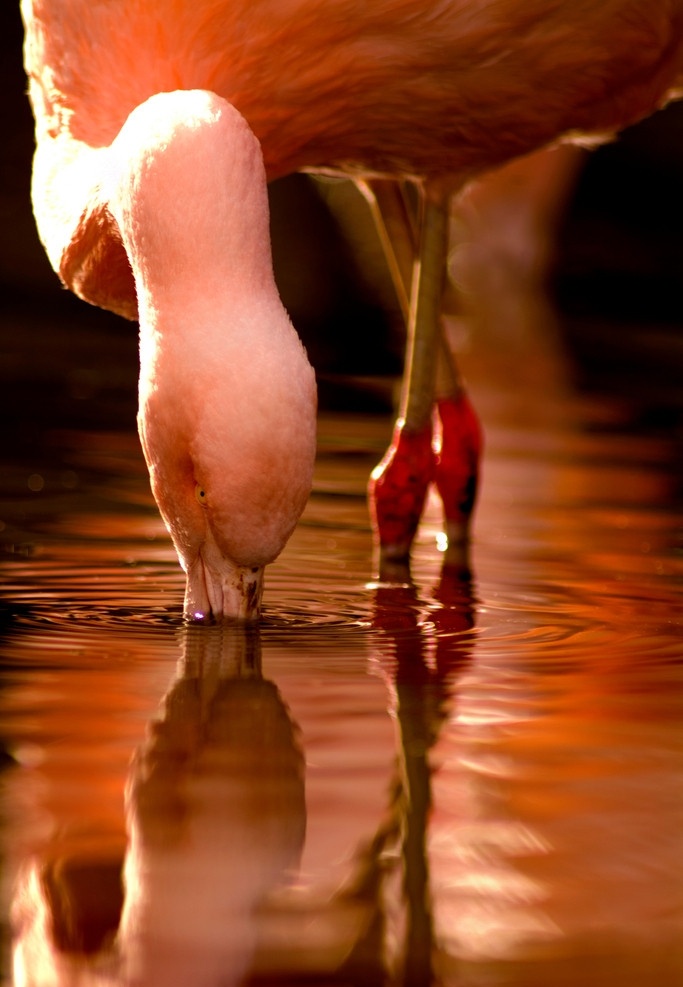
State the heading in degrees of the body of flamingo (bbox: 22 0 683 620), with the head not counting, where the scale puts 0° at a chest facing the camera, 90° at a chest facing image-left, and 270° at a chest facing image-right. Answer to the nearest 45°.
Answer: approximately 90°
